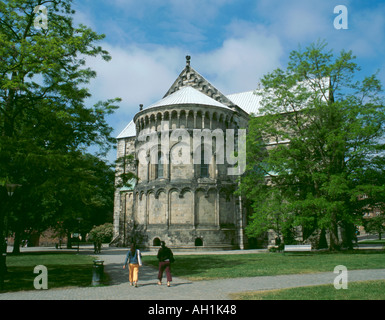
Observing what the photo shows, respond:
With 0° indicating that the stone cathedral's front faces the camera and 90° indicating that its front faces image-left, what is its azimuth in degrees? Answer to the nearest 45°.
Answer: approximately 180°

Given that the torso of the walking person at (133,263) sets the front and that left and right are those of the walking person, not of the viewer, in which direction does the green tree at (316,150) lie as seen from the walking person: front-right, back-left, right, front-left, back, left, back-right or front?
front-right

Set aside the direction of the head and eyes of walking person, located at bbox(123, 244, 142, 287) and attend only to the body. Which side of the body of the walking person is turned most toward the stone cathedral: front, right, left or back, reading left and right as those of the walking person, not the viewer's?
front

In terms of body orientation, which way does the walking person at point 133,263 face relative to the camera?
away from the camera

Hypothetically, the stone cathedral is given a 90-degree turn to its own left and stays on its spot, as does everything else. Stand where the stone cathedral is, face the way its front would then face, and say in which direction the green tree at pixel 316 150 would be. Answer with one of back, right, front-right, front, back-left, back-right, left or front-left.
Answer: back-left

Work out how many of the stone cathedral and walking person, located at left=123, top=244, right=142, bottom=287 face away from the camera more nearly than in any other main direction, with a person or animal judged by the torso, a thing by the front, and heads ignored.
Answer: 2

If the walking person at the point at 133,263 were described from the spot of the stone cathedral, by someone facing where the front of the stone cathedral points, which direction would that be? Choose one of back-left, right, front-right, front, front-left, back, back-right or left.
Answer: back

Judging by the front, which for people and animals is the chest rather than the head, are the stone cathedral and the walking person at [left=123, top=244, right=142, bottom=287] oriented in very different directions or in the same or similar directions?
same or similar directions
